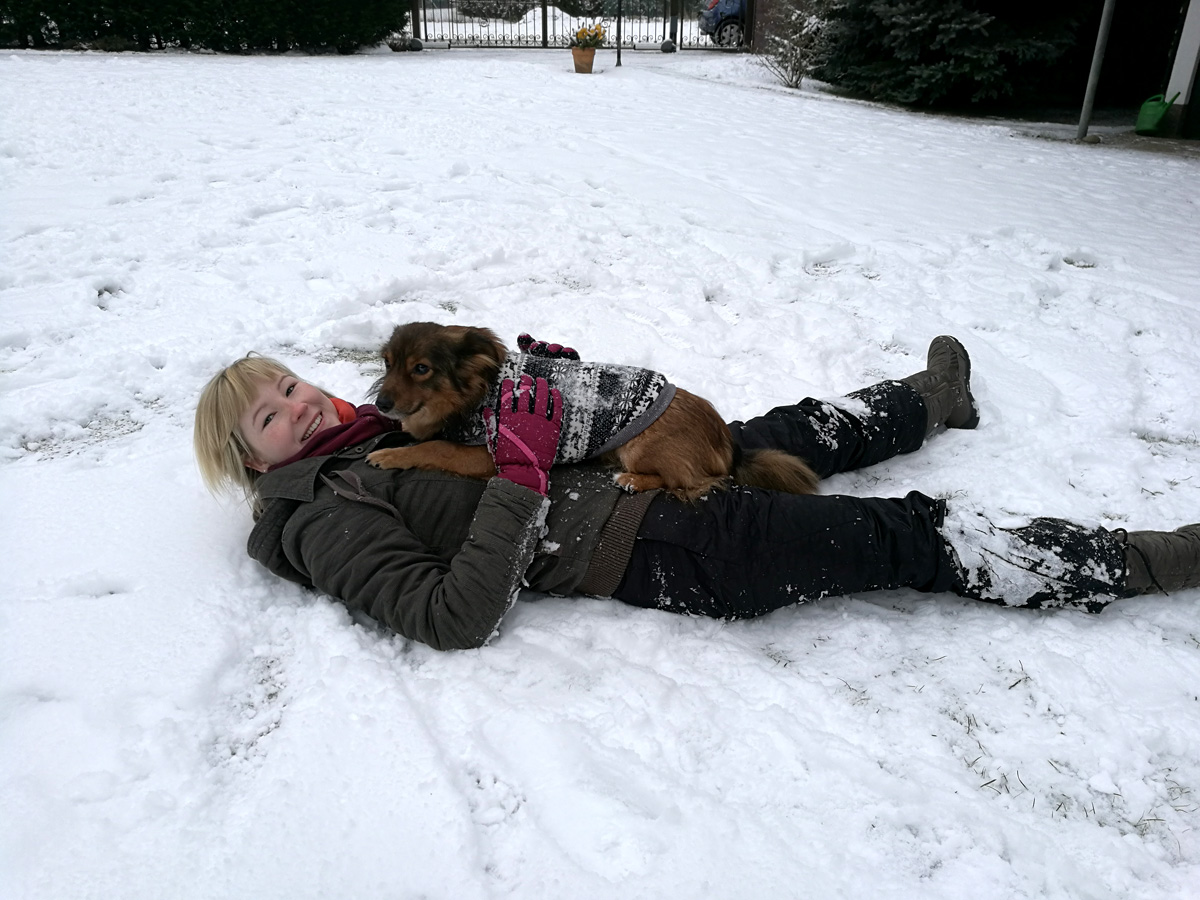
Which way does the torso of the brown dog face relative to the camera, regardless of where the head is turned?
to the viewer's left

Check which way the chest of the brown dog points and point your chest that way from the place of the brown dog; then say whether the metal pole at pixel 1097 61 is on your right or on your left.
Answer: on your right

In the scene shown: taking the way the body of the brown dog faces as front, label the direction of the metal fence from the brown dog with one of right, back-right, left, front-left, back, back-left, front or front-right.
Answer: right

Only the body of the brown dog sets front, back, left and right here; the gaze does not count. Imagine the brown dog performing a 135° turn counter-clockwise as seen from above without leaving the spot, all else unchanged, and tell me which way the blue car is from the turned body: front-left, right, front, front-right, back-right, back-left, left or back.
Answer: back-left

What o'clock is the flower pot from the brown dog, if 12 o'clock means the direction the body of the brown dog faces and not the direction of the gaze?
The flower pot is roughly at 3 o'clock from the brown dog.

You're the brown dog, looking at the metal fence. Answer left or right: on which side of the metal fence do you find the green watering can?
right

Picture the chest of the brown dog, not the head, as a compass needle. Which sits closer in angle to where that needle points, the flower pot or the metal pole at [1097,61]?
the flower pot
